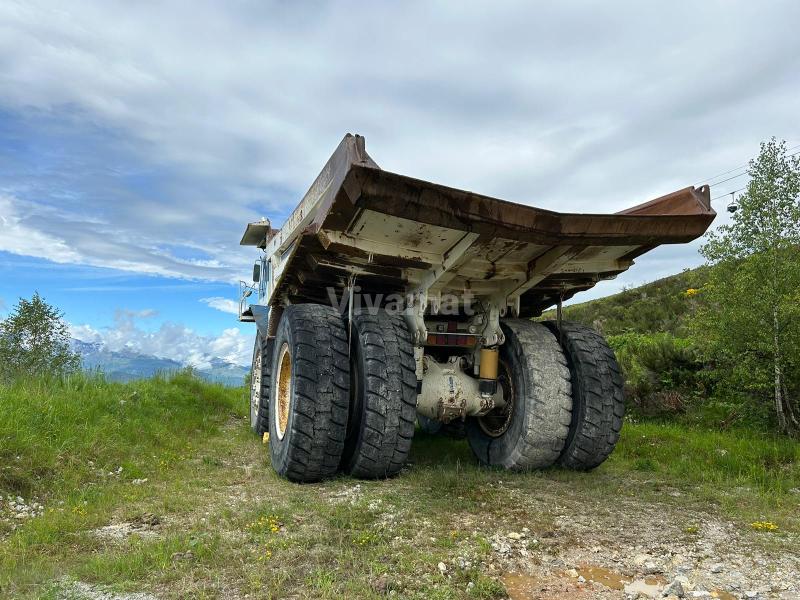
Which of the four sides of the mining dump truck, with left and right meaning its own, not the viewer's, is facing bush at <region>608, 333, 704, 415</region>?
right

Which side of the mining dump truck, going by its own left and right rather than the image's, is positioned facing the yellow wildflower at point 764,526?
back

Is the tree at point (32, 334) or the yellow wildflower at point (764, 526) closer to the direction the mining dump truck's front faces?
the tree

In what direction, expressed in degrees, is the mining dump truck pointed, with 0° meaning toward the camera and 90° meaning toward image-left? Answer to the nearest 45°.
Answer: approximately 135°

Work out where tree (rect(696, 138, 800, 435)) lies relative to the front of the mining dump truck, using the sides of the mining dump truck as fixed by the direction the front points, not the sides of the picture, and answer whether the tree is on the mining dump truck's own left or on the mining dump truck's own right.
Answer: on the mining dump truck's own right

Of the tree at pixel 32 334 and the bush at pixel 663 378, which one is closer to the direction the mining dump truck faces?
the tree
